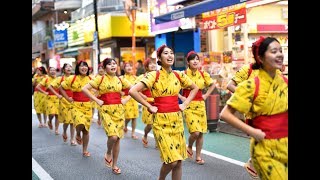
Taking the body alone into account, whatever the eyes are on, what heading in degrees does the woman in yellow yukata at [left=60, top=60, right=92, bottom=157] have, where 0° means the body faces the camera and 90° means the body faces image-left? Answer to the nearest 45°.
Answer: approximately 315°

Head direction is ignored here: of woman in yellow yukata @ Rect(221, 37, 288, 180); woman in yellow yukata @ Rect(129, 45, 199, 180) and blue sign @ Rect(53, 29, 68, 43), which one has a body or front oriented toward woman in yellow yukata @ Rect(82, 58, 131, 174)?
the blue sign

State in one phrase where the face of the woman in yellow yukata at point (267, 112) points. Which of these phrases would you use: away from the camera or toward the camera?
toward the camera

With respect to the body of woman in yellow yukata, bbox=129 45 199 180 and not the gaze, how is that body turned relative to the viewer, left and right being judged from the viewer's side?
facing the viewer

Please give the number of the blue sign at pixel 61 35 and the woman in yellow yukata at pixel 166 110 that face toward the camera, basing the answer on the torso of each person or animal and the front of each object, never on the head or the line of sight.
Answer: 2

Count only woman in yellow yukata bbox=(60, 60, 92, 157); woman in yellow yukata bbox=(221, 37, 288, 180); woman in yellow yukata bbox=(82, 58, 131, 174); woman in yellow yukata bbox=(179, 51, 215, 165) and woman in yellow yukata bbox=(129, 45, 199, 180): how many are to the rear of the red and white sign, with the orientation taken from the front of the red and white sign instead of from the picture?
0

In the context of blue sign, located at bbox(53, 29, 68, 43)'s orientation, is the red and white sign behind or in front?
in front

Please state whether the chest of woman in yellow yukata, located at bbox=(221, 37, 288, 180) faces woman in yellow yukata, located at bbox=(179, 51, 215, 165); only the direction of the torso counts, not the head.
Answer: no

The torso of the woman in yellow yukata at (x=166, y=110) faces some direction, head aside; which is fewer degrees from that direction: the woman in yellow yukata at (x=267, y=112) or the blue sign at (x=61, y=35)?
the woman in yellow yukata

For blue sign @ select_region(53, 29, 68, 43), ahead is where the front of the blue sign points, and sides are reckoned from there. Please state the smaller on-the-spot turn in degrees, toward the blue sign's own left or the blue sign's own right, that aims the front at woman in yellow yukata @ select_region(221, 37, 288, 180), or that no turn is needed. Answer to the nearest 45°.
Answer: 0° — it already faces them

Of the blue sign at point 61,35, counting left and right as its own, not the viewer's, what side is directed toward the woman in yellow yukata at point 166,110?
front

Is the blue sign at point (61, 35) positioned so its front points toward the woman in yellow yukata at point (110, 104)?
yes

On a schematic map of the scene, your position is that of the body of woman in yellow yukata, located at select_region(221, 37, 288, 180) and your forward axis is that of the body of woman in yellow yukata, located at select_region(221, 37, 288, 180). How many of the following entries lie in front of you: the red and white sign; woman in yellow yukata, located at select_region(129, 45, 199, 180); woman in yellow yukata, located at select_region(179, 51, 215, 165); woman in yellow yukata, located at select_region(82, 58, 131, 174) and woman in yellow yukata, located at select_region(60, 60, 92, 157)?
0

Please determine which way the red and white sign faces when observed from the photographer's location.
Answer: facing the viewer and to the left of the viewer
